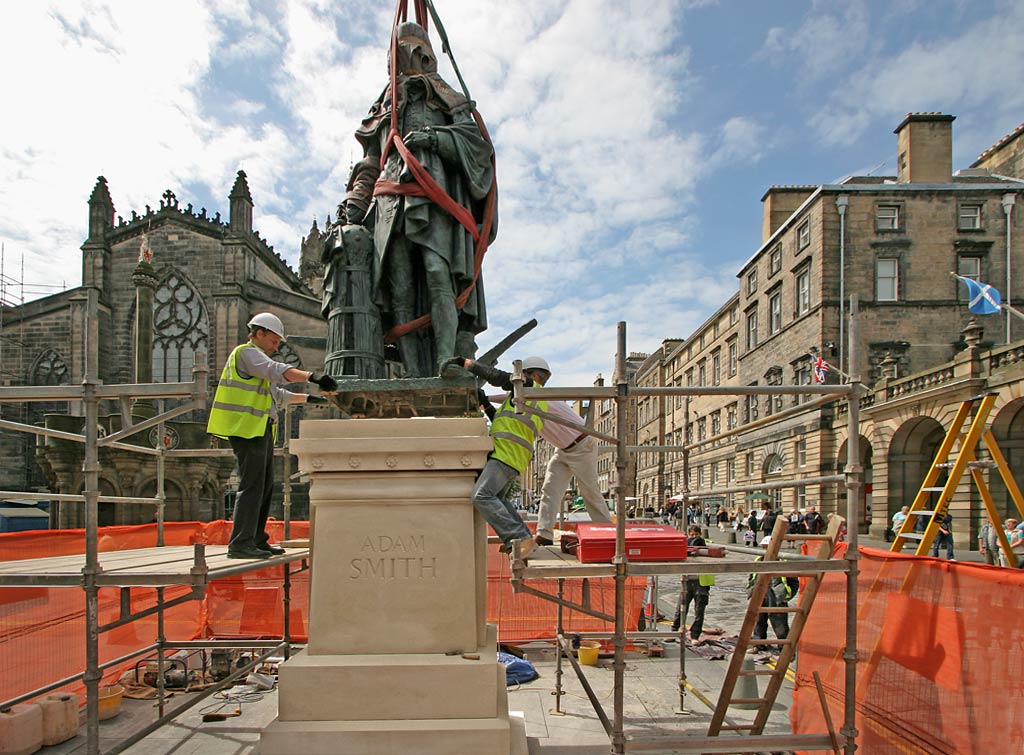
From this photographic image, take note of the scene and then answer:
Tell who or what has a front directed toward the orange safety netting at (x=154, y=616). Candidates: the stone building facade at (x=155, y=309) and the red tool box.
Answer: the stone building facade

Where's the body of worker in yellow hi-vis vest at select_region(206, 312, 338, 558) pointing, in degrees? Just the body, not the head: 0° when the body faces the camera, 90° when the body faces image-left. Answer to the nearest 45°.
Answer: approximately 270°

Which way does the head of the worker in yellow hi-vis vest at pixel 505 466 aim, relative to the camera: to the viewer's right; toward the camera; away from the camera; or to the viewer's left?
to the viewer's left

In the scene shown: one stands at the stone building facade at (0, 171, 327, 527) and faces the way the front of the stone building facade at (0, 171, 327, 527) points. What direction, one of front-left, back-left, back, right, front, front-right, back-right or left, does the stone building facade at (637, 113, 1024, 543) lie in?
front-left

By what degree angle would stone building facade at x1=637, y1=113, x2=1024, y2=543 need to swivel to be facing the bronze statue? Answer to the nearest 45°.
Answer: approximately 45° to its left

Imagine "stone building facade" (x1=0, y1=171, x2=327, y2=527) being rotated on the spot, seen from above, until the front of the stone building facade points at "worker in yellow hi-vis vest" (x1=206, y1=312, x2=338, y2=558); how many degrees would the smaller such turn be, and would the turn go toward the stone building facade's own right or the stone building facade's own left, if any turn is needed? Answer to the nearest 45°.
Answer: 0° — it already faces them

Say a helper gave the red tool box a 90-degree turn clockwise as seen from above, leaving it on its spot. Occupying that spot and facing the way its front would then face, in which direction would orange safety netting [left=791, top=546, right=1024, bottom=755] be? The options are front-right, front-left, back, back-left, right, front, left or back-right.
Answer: back
